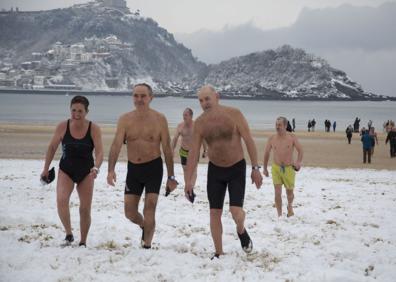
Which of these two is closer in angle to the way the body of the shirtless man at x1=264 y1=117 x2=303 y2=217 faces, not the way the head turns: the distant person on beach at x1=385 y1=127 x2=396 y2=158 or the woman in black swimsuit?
the woman in black swimsuit

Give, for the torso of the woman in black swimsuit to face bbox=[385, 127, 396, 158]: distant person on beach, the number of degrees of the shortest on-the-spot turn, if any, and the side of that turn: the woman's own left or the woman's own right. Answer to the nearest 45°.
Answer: approximately 135° to the woman's own left

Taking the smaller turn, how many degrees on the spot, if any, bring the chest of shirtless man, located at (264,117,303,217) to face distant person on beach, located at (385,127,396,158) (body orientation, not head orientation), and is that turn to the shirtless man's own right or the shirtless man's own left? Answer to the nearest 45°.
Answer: approximately 180°

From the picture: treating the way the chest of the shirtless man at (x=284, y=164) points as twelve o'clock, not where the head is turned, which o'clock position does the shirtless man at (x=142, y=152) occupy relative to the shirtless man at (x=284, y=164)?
the shirtless man at (x=142, y=152) is roughly at 1 o'clock from the shirtless man at (x=284, y=164).

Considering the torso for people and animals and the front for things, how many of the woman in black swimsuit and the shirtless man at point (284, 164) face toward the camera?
2

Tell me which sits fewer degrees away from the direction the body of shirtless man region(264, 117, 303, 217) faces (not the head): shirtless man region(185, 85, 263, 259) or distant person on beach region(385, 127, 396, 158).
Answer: the shirtless man

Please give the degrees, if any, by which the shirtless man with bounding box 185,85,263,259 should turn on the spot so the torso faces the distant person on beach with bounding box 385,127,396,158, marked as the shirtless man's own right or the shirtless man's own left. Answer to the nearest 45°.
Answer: approximately 180°

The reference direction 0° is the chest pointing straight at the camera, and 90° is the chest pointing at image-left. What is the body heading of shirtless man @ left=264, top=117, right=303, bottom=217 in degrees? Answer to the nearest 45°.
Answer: approximately 0°

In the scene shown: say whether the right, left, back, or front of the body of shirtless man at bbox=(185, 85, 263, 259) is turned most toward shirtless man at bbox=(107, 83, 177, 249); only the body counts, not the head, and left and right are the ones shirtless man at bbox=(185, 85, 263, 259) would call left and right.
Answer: right

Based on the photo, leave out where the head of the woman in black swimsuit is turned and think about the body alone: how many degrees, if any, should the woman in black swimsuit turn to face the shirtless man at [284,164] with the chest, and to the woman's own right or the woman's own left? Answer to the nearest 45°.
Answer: approximately 135° to the woman's own left
